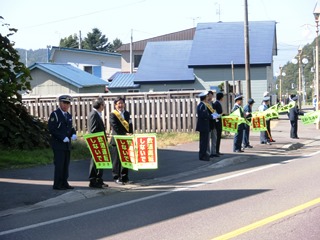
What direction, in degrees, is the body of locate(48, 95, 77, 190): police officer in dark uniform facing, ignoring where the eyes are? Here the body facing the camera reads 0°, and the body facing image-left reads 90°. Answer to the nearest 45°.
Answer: approximately 315°

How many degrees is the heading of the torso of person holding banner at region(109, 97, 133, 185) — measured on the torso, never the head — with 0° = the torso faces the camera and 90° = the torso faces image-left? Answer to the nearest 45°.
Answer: approximately 315°

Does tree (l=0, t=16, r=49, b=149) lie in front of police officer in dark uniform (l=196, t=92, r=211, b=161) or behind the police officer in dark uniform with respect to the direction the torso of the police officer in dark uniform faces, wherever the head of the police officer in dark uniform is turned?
behind

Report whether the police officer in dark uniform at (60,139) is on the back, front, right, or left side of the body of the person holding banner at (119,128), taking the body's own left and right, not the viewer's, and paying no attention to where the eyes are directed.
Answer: right
